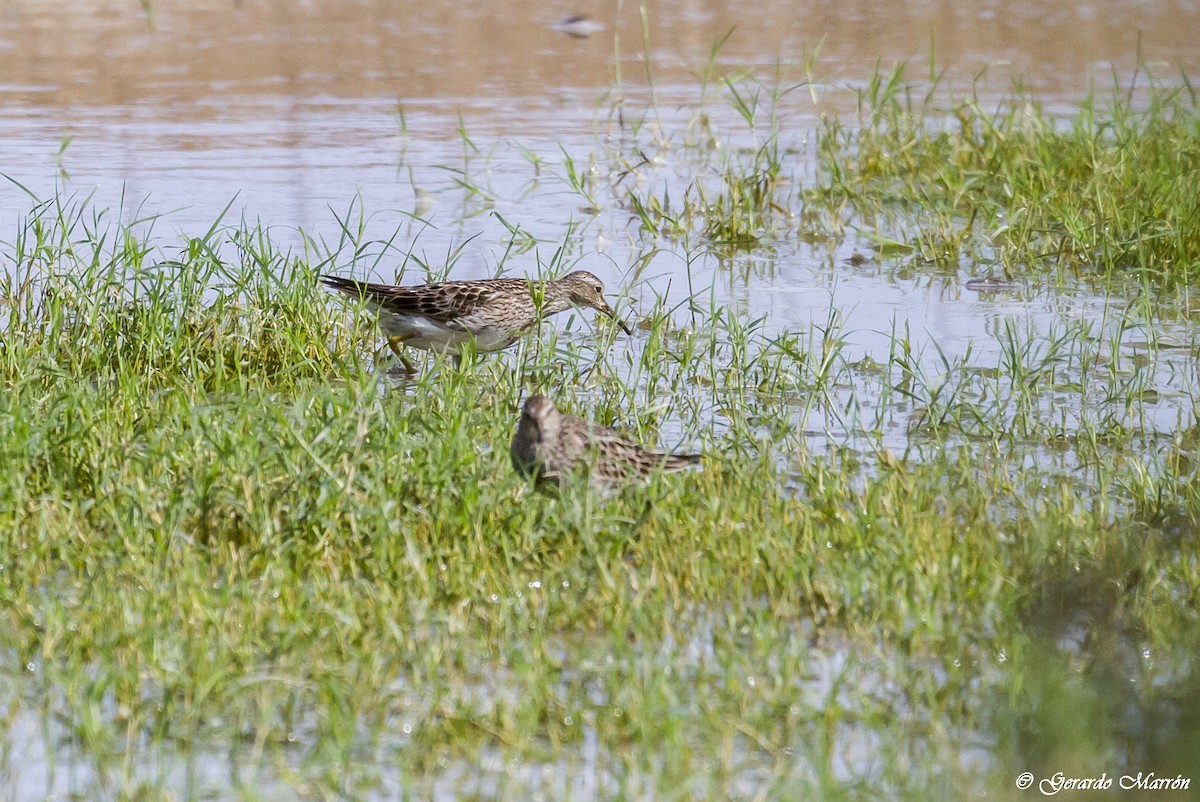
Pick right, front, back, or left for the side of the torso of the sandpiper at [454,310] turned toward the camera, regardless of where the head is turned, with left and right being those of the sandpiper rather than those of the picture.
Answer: right

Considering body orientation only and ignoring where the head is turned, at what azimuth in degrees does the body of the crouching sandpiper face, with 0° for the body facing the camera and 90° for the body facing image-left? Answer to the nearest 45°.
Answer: approximately 45°

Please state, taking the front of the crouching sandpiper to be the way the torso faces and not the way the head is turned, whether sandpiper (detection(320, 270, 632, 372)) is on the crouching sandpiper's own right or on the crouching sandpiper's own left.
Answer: on the crouching sandpiper's own right

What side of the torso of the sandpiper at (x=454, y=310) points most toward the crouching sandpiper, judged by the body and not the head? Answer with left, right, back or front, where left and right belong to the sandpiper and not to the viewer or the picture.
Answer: right

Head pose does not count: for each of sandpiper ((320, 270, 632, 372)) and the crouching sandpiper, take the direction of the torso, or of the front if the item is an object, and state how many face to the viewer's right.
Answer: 1
